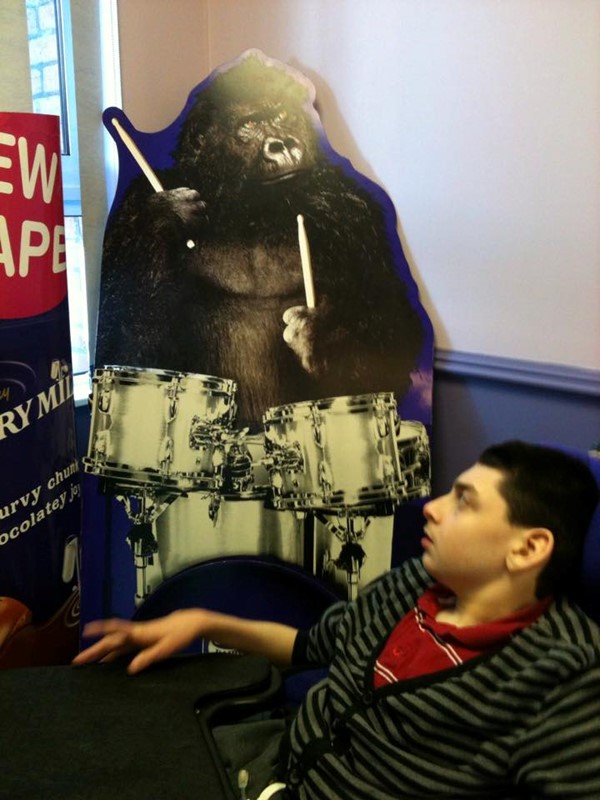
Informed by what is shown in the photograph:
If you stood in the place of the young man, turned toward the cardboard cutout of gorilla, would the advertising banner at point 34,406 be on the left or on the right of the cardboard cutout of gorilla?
left

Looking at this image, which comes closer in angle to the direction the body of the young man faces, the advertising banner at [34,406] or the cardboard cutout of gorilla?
the advertising banner

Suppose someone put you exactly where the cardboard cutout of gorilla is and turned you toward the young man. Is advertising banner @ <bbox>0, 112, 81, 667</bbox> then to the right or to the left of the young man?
right

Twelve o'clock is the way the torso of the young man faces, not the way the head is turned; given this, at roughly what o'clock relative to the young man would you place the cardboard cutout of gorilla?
The cardboard cutout of gorilla is roughly at 4 o'clock from the young man.

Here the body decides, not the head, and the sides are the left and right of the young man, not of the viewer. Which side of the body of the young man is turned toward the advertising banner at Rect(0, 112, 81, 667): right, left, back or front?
right

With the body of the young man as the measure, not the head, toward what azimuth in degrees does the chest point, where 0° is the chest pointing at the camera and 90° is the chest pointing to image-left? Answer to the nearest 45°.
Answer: approximately 45°

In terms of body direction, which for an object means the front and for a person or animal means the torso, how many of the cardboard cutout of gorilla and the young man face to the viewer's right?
0

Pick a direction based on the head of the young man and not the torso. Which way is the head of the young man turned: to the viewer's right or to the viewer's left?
to the viewer's left

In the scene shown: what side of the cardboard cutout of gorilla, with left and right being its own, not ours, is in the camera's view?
front

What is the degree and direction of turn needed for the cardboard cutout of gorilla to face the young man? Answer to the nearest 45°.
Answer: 0° — it already faces them
